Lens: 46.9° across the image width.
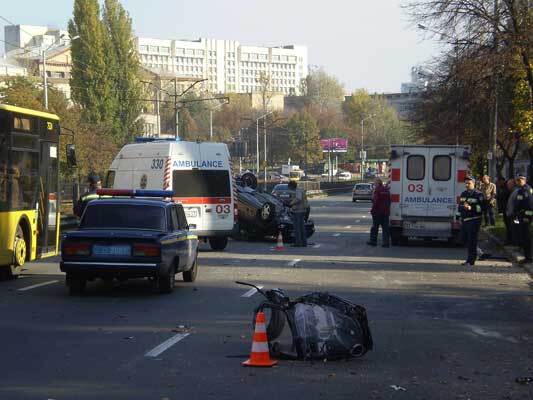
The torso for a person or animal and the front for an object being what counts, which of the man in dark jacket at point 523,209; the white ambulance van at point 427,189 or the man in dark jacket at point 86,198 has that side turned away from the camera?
the white ambulance van

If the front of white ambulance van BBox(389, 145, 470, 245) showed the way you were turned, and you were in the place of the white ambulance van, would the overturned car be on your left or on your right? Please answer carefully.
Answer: on your left

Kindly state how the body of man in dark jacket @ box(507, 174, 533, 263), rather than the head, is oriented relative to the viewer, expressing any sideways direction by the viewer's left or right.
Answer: facing the viewer and to the left of the viewer

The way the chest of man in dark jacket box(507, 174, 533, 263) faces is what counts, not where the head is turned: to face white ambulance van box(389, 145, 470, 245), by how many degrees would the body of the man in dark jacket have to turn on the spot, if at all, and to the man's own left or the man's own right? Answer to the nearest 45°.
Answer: approximately 90° to the man's own right

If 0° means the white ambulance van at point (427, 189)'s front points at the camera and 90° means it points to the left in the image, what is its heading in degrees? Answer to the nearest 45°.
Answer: approximately 180°
